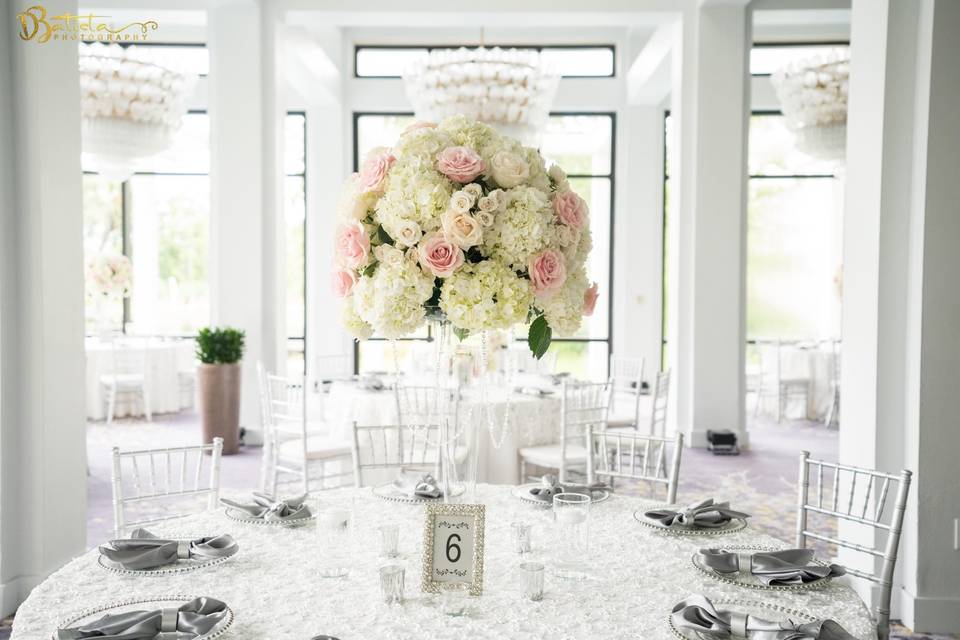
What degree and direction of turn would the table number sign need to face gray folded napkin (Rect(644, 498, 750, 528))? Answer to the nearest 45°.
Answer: approximately 135° to its left

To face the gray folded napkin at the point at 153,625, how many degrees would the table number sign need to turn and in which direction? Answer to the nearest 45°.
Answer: approximately 90° to its right

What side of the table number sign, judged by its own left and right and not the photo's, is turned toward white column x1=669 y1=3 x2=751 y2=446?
back

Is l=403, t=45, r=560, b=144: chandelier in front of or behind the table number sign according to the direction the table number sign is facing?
behind

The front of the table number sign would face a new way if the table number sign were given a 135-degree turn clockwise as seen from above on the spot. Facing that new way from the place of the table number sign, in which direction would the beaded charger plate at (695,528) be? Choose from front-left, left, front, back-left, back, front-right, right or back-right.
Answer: right

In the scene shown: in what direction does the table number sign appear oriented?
toward the camera

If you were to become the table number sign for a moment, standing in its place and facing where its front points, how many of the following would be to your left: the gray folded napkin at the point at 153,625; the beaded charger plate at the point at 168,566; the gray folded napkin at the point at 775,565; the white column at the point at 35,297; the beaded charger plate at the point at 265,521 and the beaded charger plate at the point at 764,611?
2

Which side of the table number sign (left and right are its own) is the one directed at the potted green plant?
back

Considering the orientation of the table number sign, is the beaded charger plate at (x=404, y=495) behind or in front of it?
behind

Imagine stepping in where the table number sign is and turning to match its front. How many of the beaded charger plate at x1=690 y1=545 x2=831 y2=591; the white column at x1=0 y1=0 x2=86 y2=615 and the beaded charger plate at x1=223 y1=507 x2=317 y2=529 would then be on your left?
1

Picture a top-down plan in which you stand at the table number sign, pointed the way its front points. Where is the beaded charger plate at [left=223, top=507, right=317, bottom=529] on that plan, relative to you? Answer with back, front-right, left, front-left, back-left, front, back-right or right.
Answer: back-right

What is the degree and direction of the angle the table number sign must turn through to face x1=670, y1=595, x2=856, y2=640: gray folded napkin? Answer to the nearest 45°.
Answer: approximately 90° to its left

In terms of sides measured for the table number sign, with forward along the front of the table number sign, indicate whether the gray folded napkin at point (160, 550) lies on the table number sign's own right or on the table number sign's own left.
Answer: on the table number sign's own right

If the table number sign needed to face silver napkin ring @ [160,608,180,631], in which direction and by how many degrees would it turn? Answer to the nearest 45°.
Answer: approximately 90° to its right
